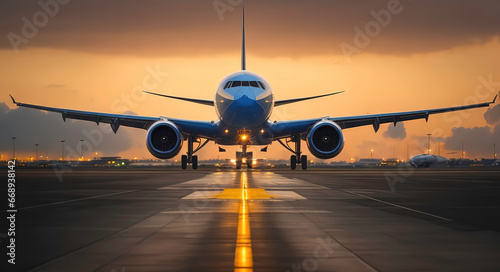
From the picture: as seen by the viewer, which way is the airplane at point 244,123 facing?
toward the camera
